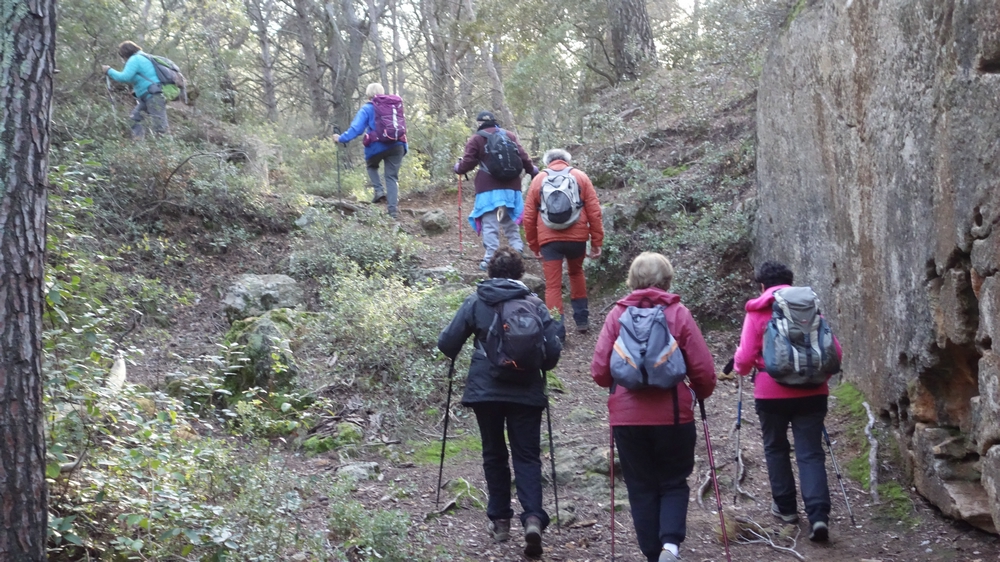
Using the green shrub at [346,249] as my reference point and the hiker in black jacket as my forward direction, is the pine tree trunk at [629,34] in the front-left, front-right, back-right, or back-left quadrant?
back-left

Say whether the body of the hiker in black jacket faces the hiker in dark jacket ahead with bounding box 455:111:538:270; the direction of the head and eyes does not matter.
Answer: yes

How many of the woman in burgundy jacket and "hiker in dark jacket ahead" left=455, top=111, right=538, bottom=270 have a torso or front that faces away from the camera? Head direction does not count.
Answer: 2

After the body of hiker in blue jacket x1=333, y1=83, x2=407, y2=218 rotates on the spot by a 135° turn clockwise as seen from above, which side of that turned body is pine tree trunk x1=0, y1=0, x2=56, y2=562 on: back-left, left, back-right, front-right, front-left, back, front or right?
right

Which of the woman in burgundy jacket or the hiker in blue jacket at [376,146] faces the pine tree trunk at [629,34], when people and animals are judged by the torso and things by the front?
the woman in burgundy jacket

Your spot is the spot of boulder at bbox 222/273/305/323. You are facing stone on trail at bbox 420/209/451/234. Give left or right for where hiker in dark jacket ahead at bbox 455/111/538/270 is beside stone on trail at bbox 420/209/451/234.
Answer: right

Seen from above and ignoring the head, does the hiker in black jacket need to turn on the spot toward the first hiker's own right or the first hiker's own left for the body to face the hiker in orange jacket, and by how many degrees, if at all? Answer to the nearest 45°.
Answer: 0° — they already face them

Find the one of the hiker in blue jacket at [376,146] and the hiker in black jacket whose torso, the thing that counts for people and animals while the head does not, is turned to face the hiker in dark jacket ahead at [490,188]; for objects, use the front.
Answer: the hiker in black jacket

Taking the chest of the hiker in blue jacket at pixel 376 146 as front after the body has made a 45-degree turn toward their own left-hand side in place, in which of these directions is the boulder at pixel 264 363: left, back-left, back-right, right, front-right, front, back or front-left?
left

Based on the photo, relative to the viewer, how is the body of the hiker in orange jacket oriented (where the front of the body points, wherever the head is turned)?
away from the camera

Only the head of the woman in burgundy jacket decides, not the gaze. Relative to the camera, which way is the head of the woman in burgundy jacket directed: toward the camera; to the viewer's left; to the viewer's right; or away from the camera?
away from the camera

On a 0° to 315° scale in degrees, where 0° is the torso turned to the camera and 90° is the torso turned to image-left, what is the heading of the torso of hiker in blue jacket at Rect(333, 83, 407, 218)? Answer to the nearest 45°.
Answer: approximately 135°

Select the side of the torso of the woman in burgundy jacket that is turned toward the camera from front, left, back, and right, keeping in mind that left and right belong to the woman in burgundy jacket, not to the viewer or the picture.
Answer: back

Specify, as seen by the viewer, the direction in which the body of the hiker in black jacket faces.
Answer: away from the camera

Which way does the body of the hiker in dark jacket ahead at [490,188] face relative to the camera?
away from the camera
